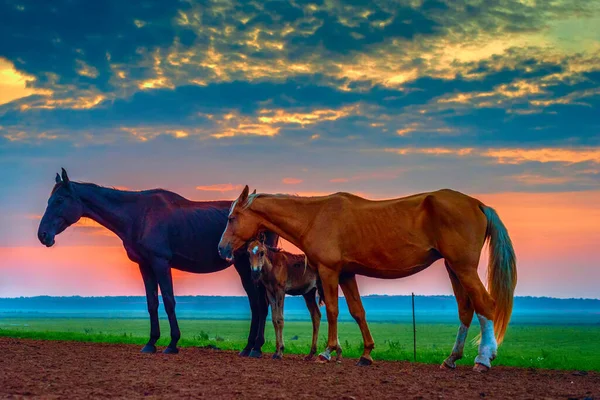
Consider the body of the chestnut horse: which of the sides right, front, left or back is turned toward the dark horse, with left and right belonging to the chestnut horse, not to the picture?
front

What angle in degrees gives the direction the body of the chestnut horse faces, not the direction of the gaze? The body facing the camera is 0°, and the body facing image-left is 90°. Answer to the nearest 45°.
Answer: approximately 90°

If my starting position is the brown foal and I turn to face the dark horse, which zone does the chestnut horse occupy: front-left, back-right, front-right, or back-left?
back-left

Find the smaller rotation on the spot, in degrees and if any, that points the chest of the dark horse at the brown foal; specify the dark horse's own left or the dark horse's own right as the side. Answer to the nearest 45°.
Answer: approximately 135° to the dark horse's own left

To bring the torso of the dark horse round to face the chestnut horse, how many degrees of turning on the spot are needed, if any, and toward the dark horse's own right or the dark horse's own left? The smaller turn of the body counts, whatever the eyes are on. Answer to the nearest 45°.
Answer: approximately 135° to the dark horse's own left

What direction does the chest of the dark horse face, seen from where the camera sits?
to the viewer's left

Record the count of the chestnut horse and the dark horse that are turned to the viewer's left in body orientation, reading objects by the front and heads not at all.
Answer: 2

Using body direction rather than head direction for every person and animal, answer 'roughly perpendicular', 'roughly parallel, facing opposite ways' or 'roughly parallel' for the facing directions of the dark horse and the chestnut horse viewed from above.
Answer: roughly parallel
